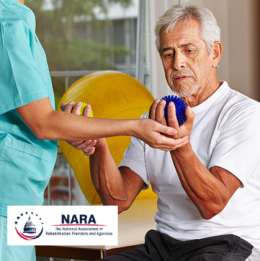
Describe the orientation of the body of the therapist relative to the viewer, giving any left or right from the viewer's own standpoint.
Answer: facing to the right of the viewer

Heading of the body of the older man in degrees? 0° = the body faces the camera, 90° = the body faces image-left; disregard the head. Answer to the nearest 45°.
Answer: approximately 45°

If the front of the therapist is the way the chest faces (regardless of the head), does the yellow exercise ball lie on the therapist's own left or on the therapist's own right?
on the therapist's own left

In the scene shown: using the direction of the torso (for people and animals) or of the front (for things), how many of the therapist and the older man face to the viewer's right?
1
